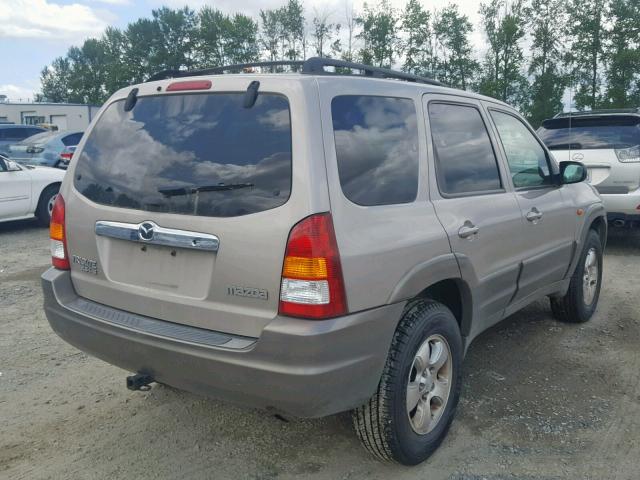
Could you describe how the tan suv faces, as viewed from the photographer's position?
facing away from the viewer and to the right of the viewer

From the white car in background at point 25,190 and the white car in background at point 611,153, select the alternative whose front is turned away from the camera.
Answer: the white car in background at point 611,153

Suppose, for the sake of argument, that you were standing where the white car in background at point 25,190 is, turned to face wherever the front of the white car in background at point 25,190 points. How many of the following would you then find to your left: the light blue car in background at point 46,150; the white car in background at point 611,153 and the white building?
2

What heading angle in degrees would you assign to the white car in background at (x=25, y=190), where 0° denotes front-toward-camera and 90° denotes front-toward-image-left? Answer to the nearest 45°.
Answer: approximately 270°

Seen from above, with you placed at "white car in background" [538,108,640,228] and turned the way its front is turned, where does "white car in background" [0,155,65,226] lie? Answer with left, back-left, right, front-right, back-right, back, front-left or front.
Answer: left

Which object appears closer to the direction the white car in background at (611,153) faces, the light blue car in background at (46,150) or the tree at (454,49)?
the tree

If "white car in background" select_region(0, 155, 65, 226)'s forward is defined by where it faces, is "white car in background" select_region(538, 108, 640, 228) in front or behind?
in front

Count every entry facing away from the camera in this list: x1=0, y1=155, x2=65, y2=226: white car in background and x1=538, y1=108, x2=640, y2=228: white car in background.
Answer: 1

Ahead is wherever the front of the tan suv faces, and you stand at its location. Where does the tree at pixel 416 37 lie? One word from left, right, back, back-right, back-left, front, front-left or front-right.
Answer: front-left

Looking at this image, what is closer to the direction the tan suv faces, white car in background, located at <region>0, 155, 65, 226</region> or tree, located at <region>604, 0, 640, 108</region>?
the tree

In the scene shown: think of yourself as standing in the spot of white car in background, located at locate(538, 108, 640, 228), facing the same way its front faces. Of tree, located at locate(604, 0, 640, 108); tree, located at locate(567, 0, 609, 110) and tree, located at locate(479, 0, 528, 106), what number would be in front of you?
3

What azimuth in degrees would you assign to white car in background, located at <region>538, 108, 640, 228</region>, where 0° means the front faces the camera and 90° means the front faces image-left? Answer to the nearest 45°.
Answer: approximately 180°

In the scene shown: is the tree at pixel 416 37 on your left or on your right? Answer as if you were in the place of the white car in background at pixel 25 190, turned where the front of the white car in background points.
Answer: on your left
